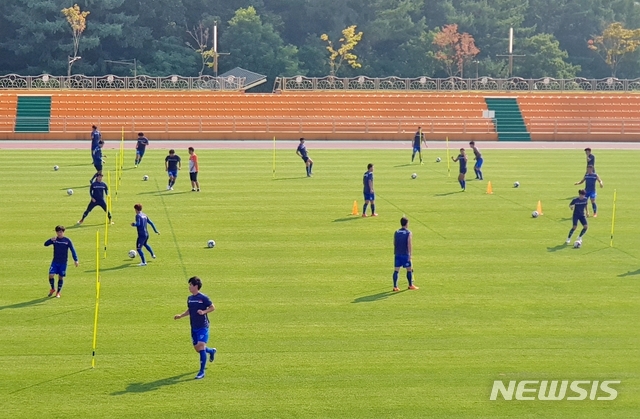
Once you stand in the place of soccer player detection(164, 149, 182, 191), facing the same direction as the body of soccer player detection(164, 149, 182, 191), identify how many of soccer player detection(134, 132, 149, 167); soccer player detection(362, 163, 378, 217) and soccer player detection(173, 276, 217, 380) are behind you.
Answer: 1

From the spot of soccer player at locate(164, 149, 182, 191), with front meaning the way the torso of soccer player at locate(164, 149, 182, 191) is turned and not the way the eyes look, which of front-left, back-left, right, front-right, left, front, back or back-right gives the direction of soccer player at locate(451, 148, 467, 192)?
left

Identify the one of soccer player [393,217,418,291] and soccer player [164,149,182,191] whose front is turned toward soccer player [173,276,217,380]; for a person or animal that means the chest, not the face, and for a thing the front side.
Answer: soccer player [164,149,182,191]

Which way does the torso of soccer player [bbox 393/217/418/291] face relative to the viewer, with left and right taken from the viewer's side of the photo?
facing away from the viewer and to the right of the viewer
